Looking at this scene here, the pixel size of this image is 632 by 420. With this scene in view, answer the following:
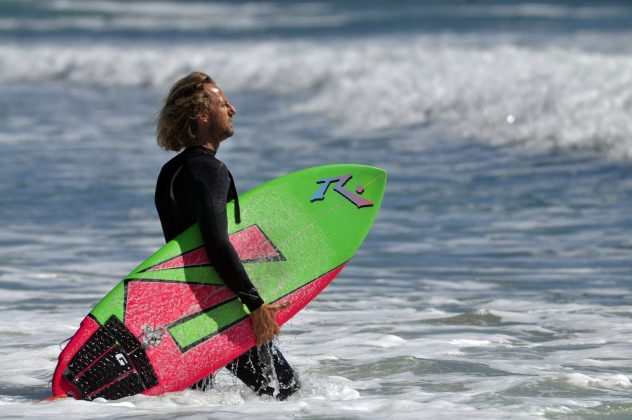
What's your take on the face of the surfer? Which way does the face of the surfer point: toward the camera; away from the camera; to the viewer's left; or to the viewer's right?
to the viewer's right

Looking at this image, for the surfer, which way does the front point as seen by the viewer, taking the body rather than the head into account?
to the viewer's right
